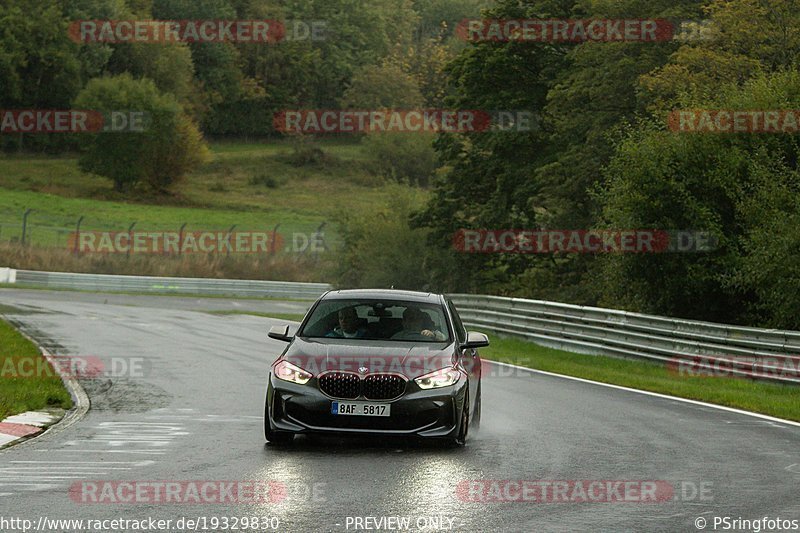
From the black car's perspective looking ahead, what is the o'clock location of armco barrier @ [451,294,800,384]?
The armco barrier is roughly at 7 o'clock from the black car.

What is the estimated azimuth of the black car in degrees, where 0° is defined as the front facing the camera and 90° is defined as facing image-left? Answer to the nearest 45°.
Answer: approximately 0°
